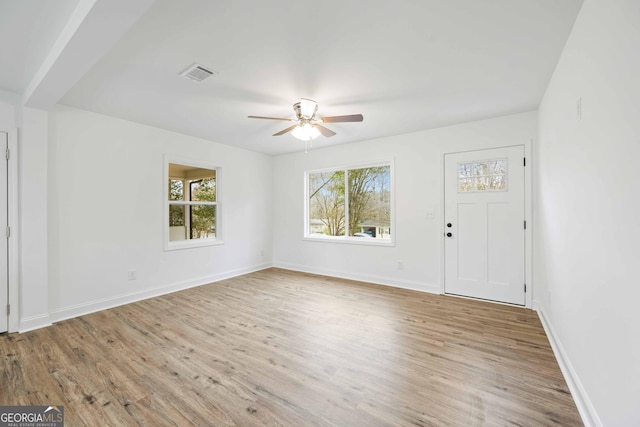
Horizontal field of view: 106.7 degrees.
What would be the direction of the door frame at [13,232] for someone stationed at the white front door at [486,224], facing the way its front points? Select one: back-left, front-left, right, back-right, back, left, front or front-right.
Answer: front

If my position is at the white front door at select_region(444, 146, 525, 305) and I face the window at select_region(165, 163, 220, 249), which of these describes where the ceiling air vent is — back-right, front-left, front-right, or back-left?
front-left

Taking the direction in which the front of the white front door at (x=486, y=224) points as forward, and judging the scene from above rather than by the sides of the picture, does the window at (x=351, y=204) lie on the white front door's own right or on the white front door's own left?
on the white front door's own right

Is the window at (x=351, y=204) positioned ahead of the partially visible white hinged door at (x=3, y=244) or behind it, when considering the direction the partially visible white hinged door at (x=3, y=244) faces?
ahead

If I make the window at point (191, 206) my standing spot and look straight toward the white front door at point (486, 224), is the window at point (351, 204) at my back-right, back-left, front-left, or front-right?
front-left

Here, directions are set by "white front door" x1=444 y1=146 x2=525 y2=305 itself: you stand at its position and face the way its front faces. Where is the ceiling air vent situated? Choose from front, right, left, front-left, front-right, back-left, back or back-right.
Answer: front

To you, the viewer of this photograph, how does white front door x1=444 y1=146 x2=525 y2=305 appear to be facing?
facing the viewer and to the left of the viewer
